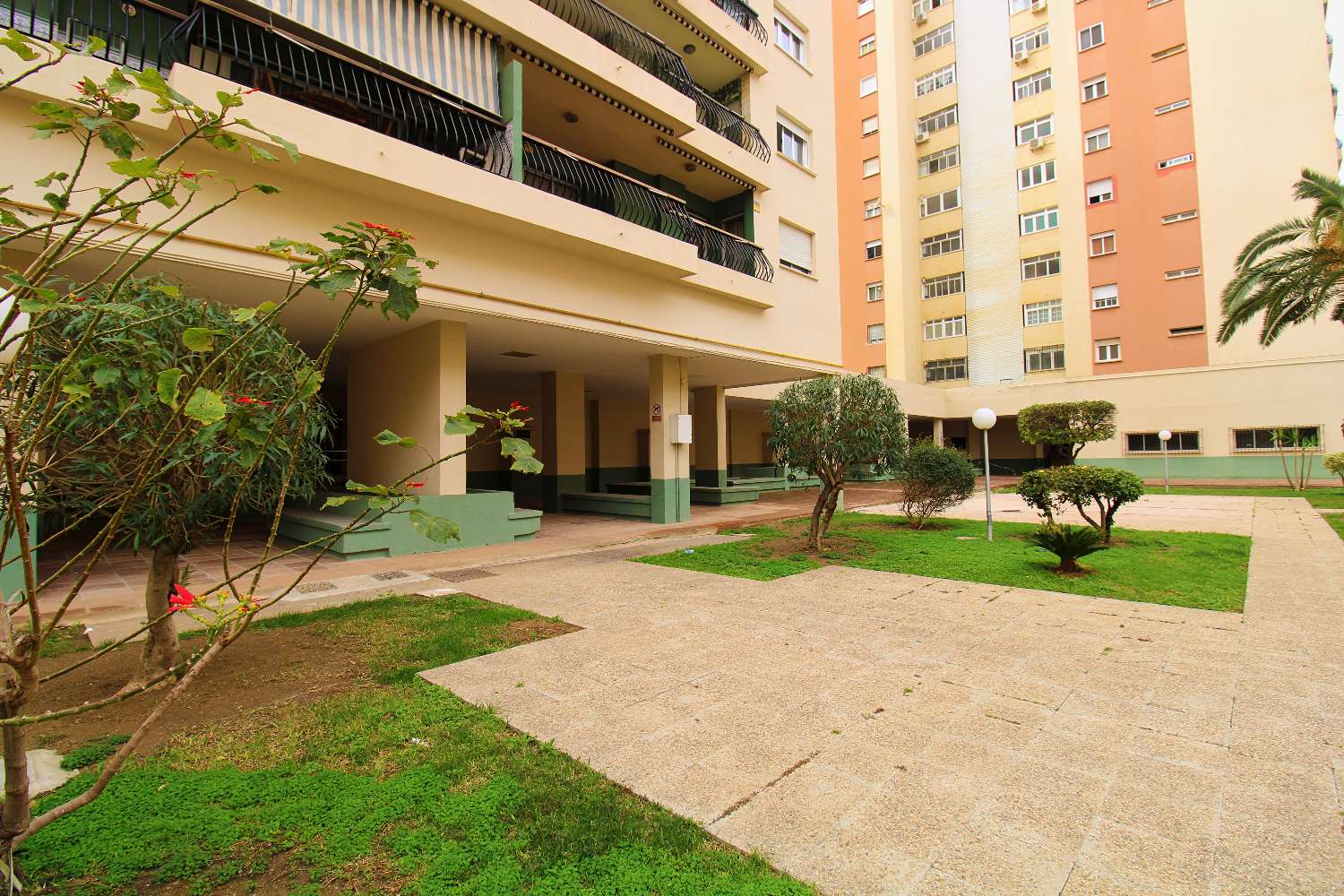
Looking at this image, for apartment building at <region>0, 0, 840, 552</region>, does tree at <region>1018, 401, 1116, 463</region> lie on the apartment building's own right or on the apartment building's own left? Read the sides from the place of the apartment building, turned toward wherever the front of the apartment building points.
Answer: on the apartment building's own left

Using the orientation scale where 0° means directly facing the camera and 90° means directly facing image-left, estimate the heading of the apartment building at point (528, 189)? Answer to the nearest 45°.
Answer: approximately 315°

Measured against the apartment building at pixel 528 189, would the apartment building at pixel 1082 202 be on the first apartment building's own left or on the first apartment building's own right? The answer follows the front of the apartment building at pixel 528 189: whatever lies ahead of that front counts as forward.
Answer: on the first apartment building's own left

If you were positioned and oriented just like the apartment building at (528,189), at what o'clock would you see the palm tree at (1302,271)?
The palm tree is roughly at 11 o'clock from the apartment building.

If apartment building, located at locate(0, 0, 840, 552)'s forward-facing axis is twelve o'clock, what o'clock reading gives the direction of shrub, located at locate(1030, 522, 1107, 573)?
The shrub is roughly at 12 o'clock from the apartment building.

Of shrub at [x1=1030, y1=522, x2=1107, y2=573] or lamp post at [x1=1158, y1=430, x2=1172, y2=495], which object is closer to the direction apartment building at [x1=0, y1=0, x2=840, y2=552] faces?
the shrub

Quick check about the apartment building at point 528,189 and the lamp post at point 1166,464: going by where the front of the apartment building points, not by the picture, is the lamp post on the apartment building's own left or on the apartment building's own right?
on the apartment building's own left
